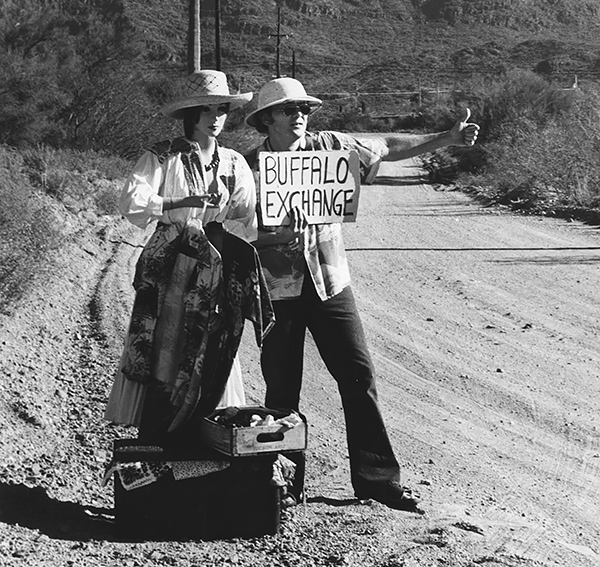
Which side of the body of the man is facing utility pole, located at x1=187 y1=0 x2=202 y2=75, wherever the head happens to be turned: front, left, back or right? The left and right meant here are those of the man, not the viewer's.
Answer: back

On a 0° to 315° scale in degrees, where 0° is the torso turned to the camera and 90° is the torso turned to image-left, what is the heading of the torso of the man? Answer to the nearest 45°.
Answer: approximately 0°

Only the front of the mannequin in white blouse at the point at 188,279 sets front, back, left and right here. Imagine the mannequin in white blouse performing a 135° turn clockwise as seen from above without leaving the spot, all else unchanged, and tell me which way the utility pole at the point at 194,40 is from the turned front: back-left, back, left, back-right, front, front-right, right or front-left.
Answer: right

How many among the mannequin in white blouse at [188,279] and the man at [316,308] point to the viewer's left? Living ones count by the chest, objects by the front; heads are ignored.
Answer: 0

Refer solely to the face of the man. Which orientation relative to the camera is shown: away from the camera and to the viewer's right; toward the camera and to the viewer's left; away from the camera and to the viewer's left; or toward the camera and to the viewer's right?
toward the camera and to the viewer's right

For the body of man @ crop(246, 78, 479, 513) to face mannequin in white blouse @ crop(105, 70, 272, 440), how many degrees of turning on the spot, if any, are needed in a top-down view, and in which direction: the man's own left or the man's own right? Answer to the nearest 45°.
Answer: approximately 45° to the man's own right

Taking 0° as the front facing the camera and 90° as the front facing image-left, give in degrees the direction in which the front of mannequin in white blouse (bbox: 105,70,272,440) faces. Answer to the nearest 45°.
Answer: approximately 315°

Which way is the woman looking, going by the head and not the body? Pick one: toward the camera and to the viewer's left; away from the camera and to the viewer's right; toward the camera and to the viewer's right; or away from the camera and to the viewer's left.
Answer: toward the camera and to the viewer's right

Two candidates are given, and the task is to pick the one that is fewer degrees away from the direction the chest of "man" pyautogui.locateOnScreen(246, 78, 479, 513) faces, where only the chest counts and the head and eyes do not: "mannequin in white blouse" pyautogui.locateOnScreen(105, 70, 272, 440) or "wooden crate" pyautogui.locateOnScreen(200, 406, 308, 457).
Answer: the wooden crate
